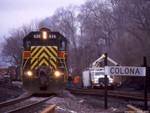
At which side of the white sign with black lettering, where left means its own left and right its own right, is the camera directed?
front

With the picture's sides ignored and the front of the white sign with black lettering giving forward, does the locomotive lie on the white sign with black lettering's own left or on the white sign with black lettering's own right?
on the white sign with black lettering's own right

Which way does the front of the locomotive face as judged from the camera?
facing the viewer

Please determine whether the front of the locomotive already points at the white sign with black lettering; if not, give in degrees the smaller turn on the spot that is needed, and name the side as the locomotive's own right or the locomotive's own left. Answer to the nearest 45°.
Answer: approximately 45° to the locomotive's own left

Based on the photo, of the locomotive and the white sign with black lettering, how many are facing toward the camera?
2

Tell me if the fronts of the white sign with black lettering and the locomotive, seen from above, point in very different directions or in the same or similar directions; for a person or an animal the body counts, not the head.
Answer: same or similar directions
